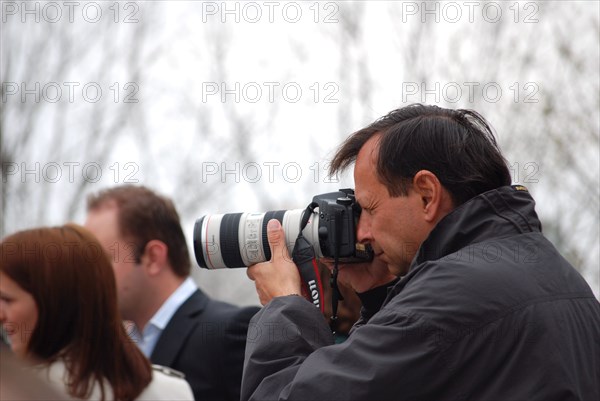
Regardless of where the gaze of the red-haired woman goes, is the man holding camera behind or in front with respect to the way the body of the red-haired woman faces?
behind

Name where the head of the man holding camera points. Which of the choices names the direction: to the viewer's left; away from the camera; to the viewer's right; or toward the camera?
to the viewer's left

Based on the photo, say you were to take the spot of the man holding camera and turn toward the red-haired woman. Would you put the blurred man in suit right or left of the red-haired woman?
right

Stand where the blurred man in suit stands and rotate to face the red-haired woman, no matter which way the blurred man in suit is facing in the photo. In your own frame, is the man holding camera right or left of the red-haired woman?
left

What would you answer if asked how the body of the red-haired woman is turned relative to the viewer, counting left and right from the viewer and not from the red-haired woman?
facing to the left of the viewer

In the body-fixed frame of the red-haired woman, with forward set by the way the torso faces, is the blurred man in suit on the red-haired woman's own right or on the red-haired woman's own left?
on the red-haired woman's own right

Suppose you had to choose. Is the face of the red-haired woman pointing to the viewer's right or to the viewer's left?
to the viewer's left
